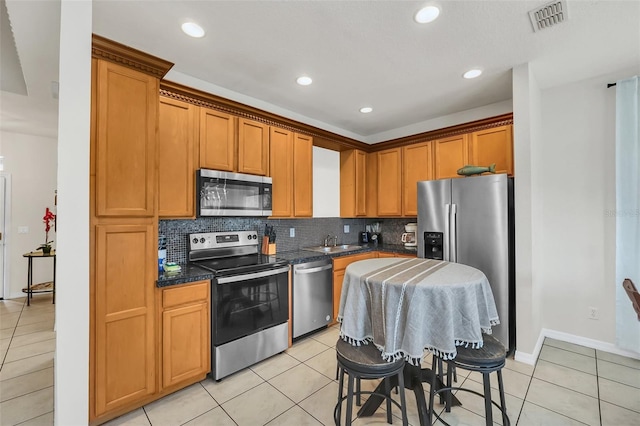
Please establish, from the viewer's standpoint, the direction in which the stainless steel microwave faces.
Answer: facing the viewer and to the right of the viewer

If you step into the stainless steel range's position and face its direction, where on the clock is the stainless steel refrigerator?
The stainless steel refrigerator is roughly at 11 o'clock from the stainless steel range.

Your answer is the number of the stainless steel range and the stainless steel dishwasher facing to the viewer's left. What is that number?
0

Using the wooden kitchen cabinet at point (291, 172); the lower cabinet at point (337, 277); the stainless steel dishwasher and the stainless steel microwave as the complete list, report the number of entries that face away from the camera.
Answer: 0

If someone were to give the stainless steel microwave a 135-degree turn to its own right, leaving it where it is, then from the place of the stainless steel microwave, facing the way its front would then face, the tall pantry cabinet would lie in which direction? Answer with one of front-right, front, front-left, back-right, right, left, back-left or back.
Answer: front-left

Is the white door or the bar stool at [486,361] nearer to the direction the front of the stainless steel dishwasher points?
the bar stool

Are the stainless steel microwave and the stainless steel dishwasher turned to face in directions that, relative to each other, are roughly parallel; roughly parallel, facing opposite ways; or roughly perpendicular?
roughly parallel

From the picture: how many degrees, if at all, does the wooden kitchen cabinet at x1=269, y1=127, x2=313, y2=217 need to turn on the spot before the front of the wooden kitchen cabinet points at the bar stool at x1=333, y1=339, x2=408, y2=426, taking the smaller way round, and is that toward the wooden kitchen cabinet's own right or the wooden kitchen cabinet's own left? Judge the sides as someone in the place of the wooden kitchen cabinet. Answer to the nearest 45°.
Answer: approximately 45° to the wooden kitchen cabinet's own right

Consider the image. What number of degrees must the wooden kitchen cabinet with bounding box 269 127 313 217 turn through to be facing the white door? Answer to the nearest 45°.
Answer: approximately 135° to its right

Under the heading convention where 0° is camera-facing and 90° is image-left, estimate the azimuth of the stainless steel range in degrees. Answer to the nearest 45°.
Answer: approximately 315°

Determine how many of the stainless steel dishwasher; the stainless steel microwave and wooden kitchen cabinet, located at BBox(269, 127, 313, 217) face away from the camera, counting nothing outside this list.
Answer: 0

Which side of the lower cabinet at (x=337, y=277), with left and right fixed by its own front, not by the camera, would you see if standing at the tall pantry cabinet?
right

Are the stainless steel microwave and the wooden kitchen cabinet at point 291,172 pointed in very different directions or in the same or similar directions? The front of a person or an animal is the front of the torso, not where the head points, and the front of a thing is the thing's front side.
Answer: same or similar directions
